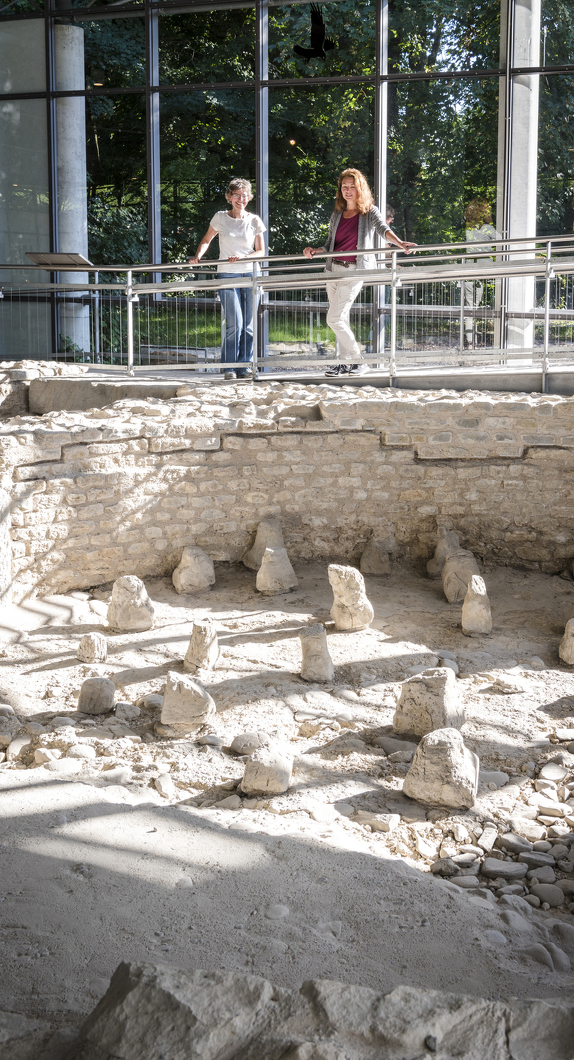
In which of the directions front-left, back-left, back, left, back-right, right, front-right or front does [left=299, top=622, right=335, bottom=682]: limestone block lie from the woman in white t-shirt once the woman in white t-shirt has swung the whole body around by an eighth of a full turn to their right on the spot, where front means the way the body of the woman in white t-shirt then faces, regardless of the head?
front-left

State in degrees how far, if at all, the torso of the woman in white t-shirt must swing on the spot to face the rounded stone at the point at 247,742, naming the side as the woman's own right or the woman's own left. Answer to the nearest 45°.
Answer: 0° — they already face it

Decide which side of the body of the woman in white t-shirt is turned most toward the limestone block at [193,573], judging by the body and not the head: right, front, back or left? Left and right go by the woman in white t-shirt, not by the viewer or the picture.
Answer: front

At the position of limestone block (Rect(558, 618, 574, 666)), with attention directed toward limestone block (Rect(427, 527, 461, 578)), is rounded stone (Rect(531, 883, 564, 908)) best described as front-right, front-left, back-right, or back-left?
back-left

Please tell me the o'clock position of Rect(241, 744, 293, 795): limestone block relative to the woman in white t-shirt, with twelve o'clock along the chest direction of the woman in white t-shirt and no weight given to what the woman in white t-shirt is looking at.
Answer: The limestone block is roughly at 12 o'clock from the woman in white t-shirt.

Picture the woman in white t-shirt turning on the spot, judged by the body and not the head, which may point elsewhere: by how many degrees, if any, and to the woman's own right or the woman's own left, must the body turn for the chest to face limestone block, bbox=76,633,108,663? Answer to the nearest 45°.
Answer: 0° — they already face it

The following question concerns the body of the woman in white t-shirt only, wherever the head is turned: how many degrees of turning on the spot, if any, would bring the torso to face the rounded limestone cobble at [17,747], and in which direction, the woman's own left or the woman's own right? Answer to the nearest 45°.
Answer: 0° — they already face it

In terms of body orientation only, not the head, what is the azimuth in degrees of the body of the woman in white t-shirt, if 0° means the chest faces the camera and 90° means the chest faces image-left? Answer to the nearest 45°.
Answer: approximately 0°

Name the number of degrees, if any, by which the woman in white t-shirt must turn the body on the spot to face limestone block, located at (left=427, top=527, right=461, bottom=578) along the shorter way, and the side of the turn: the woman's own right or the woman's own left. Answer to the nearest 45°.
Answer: approximately 45° to the woman's own left

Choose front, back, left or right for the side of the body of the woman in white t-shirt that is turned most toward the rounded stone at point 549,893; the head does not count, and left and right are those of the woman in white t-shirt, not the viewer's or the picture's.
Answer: front
